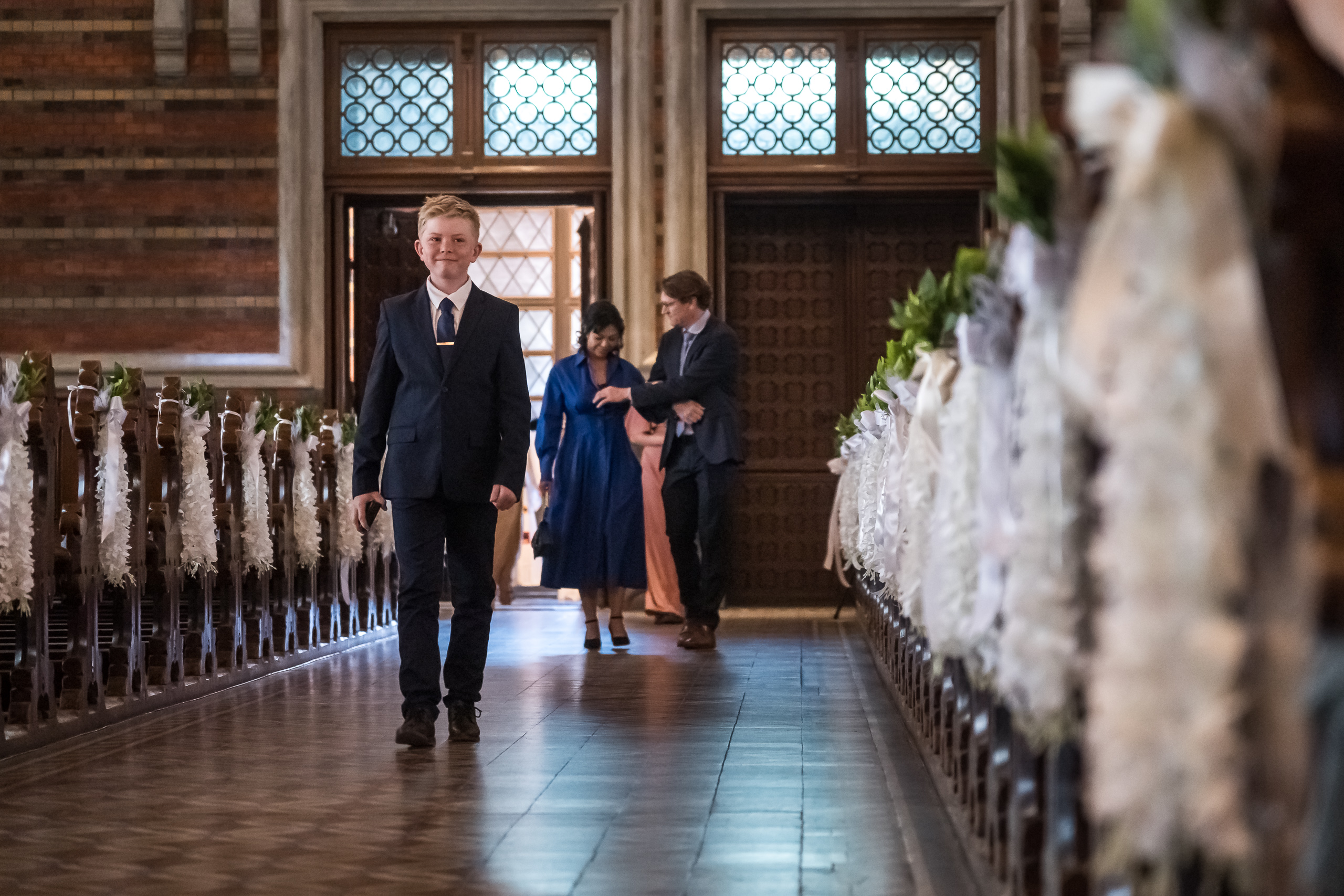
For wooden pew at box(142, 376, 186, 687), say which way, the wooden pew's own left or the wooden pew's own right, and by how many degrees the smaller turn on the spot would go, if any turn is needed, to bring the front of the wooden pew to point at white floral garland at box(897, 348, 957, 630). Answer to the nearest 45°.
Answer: approximately 45° to the wooden pew's own left

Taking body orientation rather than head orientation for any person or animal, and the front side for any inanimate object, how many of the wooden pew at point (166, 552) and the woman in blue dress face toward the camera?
2

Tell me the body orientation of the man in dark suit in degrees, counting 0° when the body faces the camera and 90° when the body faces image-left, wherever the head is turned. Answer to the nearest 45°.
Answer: approximately 45°

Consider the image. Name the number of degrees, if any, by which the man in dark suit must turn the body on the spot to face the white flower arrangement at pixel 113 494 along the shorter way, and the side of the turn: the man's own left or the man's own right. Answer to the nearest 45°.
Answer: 0° — they already face it

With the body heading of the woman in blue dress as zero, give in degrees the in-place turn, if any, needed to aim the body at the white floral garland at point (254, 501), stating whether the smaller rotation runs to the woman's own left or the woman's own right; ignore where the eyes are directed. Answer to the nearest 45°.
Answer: approximately 45° to the woman's own right

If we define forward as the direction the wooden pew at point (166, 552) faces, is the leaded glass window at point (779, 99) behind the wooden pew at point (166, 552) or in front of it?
behind

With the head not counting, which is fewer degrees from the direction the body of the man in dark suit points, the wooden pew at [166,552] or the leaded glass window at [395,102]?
the wooden pew

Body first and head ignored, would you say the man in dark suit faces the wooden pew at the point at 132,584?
yes

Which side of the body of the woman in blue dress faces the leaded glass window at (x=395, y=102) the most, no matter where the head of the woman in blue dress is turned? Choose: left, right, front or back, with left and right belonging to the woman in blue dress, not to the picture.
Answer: back
